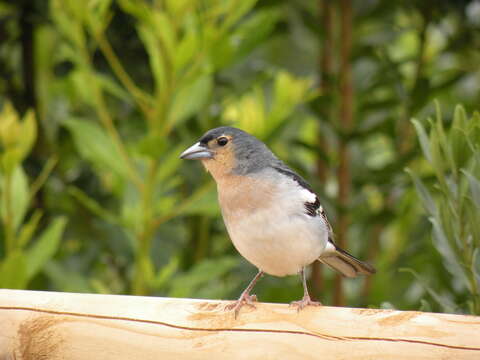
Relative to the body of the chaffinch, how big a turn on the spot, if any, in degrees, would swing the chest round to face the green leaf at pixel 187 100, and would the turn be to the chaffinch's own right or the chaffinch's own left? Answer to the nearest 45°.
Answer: approximately 90° to the chaffinch's own right

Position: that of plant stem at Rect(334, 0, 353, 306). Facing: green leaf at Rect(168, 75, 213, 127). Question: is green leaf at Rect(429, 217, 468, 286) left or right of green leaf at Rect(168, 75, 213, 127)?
left

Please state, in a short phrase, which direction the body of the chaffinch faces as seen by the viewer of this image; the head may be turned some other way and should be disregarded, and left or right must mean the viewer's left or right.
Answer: facing the viewer and to the left of the viewer

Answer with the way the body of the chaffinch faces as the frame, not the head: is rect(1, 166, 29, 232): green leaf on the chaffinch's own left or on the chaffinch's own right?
on the chaffinch's own right

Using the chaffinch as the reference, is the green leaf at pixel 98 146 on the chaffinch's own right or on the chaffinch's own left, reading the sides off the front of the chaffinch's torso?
on the chaffinch's own right

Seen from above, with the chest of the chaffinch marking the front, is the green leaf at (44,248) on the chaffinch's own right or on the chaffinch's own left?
on the chaffinch's own right

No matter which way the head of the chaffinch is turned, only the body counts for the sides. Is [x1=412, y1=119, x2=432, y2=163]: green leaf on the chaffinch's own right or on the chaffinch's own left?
on the chaffinch's own right
